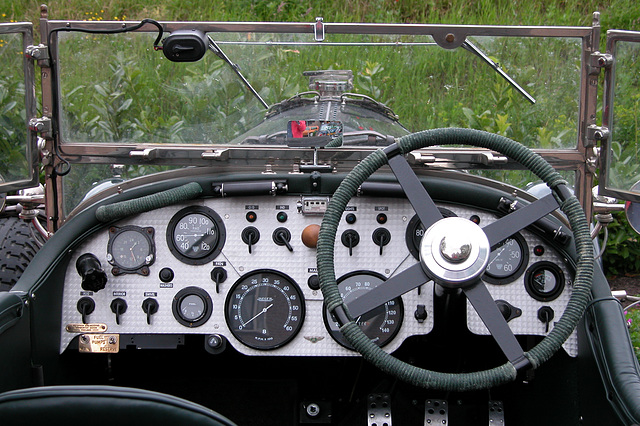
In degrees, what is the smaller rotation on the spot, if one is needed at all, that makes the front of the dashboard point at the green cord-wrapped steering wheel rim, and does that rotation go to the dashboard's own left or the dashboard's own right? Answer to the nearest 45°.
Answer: approximately 45° to the dashboard's own left

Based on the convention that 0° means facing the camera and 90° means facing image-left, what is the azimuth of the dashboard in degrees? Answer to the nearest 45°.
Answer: approximately 0°

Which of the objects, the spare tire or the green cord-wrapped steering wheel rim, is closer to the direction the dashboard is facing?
the green cord-wrapped steering wheel rim

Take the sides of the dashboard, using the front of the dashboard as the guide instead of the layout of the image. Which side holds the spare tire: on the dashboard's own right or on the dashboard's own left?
on the dashboard's own right
